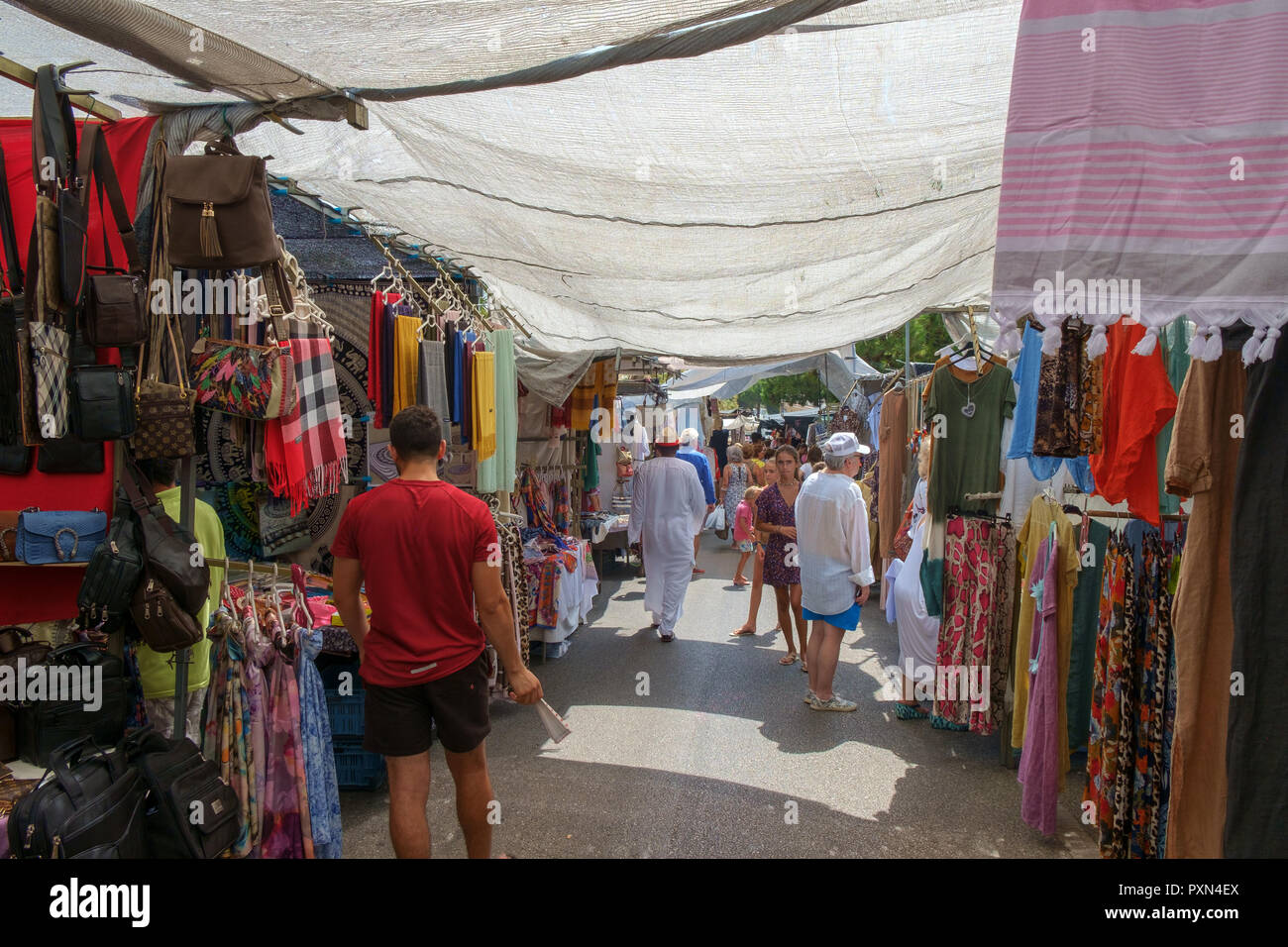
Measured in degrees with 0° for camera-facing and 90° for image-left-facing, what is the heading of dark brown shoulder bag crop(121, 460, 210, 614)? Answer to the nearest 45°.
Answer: approximately 315°

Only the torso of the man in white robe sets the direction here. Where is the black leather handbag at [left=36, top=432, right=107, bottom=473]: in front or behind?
behind

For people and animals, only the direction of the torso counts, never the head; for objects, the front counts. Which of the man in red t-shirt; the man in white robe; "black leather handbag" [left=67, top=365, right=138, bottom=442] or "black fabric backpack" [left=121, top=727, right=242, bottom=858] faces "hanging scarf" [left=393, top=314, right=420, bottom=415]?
the man in red t-shirt

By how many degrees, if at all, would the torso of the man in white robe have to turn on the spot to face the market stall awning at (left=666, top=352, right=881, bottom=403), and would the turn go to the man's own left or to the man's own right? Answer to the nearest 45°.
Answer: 0° — they already face it

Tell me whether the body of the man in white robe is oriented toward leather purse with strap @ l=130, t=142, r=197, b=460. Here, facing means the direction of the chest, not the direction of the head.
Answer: no

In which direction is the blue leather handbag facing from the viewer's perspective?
toward the camera

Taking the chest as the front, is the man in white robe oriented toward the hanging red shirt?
no

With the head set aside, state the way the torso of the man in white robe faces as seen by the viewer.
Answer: away from the camera

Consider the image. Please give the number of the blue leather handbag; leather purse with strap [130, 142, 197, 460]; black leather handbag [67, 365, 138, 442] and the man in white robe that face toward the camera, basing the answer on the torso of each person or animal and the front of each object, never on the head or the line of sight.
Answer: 3

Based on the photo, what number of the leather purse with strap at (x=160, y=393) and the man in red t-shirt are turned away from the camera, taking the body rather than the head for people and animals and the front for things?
1

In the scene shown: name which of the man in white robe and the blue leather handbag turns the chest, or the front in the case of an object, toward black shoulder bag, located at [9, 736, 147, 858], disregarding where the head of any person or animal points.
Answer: the blue leather handbag

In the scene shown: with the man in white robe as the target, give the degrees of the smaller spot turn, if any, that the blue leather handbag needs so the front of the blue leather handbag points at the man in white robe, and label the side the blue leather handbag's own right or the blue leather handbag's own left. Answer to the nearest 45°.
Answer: approximately 135° to the blue leather handbag's own left

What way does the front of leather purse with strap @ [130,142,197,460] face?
toward the camera

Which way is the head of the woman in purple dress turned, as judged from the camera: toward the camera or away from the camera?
toward the camera

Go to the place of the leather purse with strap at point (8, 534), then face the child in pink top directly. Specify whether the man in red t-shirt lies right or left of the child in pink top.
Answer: right
